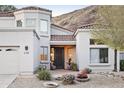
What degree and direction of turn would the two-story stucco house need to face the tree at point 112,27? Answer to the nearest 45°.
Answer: approximately 45° to its left

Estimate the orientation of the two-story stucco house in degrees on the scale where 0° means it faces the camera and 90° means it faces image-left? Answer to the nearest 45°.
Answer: approximately 0°
